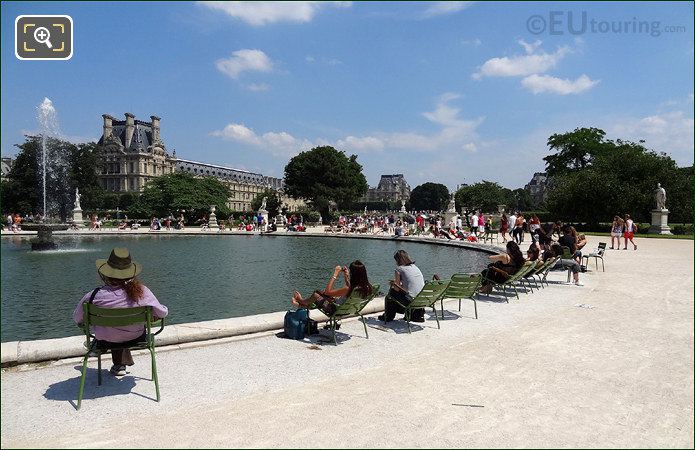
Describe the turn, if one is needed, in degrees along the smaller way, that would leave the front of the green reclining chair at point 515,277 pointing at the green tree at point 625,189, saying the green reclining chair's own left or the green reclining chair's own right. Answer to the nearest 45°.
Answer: approximately 90° to the green reclining chair's own right

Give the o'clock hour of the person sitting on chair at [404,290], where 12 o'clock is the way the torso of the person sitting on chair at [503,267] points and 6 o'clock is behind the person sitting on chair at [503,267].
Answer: the person sitting on chair at [404,290] is roughly at 10 o'clock from the person sitting on chair at [503,267].

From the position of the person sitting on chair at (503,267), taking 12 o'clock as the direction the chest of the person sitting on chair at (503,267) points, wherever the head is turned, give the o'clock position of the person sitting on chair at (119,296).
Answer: the person sitting on chair at (119,296) is roughly at 10 o'clock from the person sitting on chair at (503,267).

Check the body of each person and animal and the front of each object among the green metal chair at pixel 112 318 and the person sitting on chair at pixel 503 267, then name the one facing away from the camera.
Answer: the green metal chair

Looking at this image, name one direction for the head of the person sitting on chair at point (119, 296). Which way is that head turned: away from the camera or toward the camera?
away from the camera

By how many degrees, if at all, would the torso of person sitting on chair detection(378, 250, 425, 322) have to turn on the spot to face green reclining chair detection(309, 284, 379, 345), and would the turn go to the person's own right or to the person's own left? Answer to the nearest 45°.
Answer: approximately 90° to the person's own left

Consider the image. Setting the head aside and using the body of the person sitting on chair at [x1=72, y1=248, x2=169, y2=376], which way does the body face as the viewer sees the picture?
away from the camera

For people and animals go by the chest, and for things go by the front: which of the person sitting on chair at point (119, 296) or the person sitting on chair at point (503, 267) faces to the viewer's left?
the person sitting on chair at point (503, 267)

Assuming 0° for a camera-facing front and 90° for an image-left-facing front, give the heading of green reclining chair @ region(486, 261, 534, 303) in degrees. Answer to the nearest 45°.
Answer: approximately 90°

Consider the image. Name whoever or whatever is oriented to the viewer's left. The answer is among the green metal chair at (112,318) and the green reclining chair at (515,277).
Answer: the green reclining chair

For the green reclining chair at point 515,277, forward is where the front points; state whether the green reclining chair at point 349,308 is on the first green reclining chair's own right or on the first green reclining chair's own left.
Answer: on the first green reclining chair's own left

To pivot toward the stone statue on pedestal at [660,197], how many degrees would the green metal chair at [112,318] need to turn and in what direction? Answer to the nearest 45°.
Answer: approximately 45° to its right

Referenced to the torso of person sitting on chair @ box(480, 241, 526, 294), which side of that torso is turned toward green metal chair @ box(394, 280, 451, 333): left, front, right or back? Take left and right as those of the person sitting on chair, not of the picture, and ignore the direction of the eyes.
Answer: left

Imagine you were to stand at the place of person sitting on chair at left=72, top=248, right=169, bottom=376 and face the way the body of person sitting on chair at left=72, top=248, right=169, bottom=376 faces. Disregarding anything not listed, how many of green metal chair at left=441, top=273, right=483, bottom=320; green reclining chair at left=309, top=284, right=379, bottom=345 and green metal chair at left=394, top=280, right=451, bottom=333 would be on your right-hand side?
3

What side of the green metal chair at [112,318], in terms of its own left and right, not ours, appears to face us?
back

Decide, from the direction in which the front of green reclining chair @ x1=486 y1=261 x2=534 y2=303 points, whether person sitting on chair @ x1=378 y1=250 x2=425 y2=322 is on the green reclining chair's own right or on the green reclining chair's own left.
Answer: on the green reclining chair's own left

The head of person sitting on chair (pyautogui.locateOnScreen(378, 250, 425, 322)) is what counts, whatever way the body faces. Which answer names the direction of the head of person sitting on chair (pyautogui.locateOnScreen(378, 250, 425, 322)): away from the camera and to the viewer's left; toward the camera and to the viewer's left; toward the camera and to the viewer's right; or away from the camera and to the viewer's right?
away from the camera and to the viewer's left
